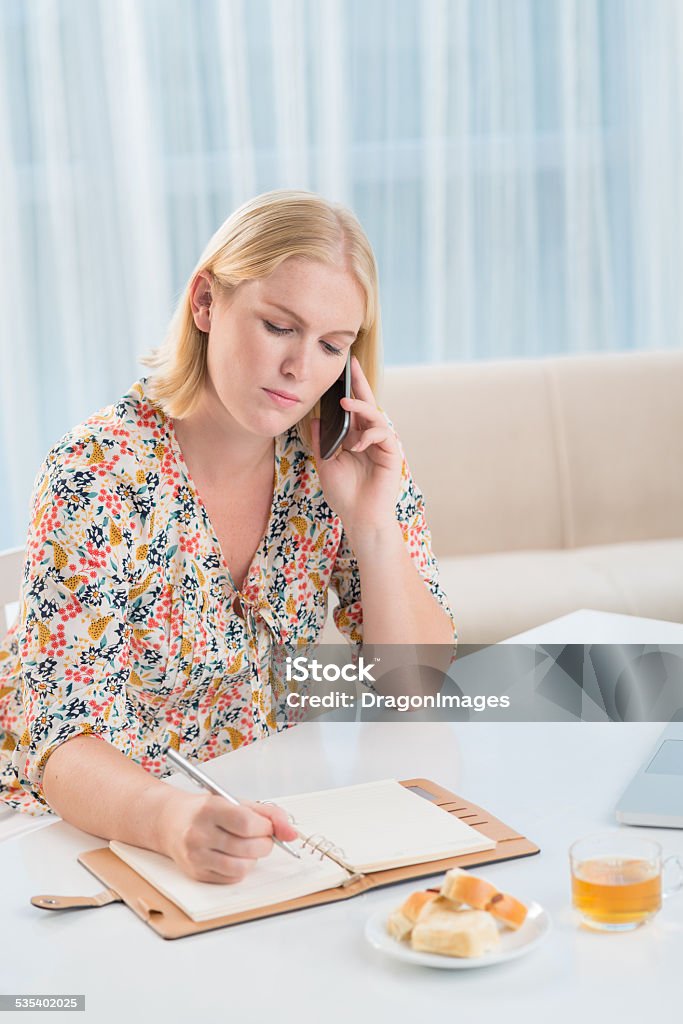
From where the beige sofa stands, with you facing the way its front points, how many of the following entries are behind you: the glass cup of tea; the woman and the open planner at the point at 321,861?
0

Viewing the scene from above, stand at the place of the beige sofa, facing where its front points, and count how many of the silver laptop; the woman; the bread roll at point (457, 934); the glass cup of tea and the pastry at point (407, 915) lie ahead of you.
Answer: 5

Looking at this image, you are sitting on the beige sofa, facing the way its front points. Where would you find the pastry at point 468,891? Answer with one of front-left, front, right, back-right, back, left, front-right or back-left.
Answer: front

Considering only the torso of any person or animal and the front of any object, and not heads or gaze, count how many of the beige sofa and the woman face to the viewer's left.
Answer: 0

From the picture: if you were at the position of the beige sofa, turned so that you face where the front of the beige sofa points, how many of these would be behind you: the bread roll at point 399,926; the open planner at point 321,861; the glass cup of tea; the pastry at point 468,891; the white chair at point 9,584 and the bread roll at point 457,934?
0

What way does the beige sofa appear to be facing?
toward the camera

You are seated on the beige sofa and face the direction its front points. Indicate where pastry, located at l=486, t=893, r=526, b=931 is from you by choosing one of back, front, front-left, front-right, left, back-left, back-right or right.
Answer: front

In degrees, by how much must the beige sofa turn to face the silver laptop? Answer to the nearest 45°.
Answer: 0° — it already faces it

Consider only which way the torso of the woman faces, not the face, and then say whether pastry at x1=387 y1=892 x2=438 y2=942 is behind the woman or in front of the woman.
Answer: in front

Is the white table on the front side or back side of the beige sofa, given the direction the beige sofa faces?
on the front side

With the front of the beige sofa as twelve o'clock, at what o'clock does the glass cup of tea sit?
The glass cup of tea is roughly at 12 o'clock from the beige sofa.

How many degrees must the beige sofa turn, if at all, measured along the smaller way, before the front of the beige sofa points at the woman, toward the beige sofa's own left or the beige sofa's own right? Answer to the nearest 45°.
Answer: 0° — it already faces them

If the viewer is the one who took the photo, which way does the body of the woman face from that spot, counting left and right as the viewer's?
facing the viewer and to the right of the viewer
